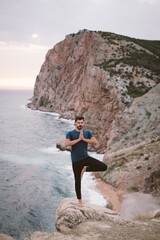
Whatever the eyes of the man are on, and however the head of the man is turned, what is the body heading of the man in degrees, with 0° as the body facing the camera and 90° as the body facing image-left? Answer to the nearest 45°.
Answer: approximately 0°
